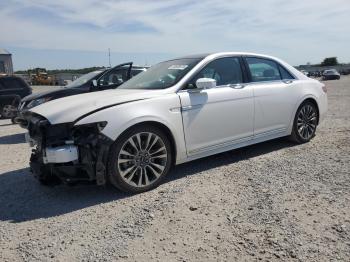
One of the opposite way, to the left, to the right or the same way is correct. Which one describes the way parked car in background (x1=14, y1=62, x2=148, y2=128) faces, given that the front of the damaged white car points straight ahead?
the same way

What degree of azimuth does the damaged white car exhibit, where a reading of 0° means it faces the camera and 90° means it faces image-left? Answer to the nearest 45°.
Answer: approximately 45°

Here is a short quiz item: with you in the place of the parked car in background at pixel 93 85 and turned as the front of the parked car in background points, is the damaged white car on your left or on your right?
on your left

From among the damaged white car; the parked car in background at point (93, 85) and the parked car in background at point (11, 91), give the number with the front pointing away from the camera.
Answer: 0

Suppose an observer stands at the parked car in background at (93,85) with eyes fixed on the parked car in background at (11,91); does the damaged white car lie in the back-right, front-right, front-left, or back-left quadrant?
back-left

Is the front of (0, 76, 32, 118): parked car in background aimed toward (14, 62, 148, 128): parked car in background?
no

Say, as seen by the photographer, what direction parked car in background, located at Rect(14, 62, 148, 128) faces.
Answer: facing the viewer and to the left of the viewer

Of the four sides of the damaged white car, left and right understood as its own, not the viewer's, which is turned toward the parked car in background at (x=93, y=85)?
right

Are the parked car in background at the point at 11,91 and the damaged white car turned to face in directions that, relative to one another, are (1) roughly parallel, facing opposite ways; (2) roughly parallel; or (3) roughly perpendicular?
roughly parallel

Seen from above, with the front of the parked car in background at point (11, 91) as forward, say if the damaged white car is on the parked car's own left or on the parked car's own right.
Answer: on the parked car's own left

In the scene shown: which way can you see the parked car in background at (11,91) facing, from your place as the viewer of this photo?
facing to the left of the viewer
